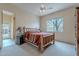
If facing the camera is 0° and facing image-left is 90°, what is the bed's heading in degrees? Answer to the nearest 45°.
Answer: approximately 315°
